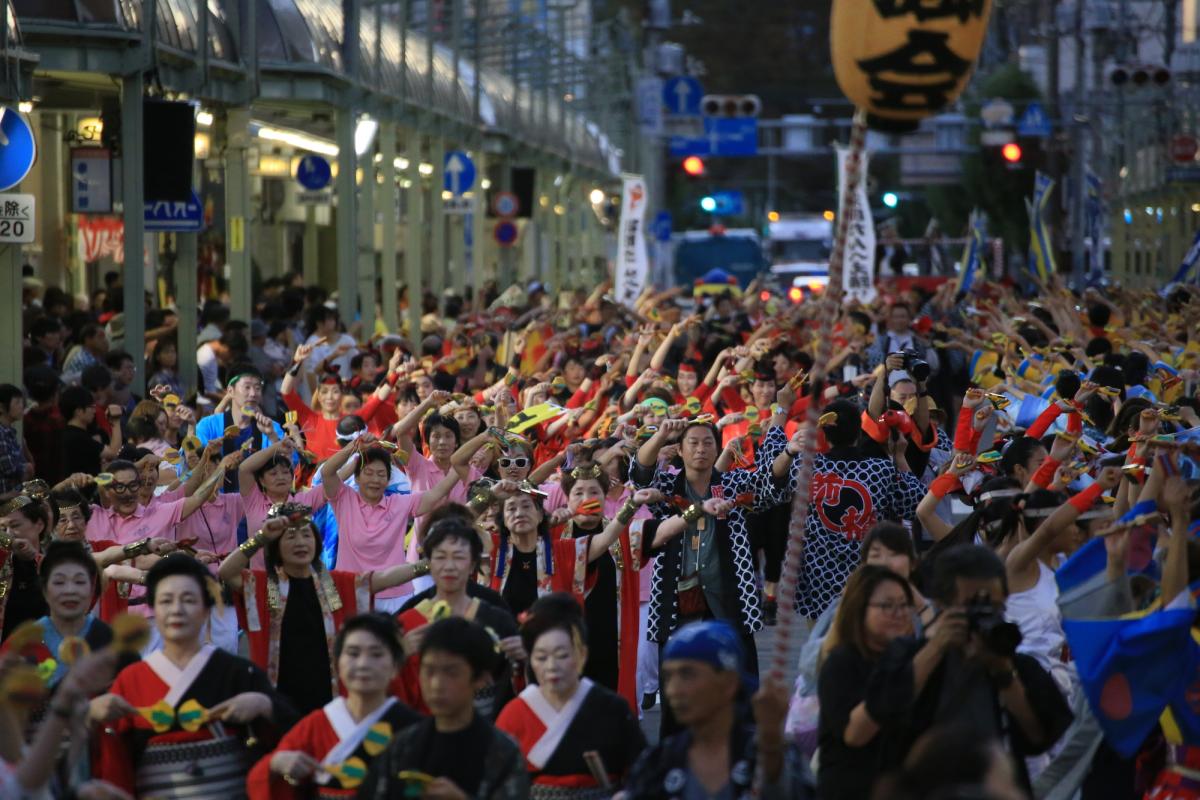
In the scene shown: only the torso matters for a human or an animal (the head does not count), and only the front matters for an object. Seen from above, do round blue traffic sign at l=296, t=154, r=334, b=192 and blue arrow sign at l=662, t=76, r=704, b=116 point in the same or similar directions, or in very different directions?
same or similar directions

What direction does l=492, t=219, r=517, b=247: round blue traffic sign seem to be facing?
toward the camera

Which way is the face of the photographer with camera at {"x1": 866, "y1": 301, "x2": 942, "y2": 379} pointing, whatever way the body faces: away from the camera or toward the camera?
toward the camera

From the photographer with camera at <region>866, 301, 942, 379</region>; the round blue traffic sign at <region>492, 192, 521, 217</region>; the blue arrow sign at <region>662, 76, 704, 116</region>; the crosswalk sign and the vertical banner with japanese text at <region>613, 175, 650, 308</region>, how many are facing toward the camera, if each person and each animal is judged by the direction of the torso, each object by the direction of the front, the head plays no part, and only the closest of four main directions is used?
5

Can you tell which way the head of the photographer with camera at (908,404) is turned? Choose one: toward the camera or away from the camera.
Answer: toward the camera

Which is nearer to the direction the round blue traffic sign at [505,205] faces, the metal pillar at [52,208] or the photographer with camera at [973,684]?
the photographer with camera

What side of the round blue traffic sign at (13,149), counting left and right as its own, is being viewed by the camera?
front

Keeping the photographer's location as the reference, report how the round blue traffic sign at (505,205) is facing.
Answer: facing the viewer

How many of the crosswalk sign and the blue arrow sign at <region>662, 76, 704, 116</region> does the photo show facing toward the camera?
2

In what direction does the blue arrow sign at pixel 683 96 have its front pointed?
toward the camera

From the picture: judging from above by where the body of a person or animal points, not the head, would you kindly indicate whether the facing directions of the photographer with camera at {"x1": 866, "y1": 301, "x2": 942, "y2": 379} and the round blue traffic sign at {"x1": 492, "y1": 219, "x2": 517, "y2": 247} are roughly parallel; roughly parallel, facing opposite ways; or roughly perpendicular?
roughly parallel

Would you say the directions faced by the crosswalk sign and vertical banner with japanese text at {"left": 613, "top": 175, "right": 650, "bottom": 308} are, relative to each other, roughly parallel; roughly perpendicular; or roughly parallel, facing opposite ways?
roughly parallel

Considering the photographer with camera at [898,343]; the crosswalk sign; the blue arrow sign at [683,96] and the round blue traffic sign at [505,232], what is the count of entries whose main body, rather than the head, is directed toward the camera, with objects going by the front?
4
